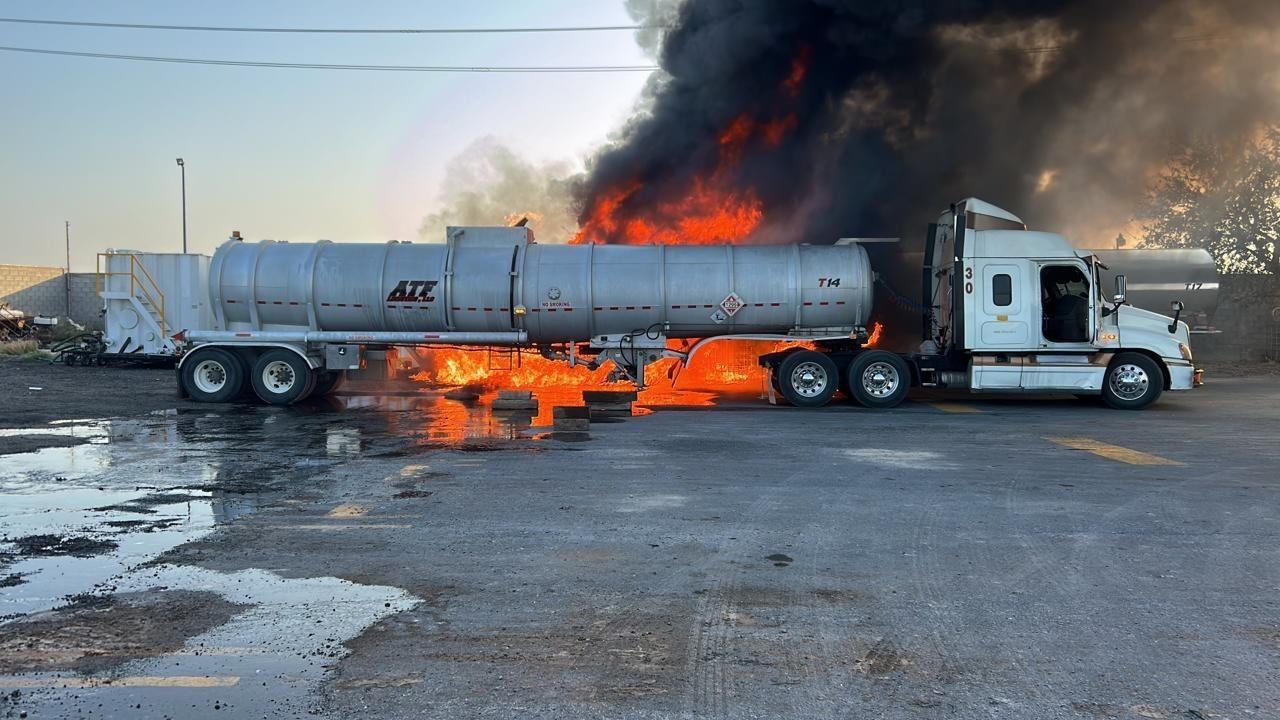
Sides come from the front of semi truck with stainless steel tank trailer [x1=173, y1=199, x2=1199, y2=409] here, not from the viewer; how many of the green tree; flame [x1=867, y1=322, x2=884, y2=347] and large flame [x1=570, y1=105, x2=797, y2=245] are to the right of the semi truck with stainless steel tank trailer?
0

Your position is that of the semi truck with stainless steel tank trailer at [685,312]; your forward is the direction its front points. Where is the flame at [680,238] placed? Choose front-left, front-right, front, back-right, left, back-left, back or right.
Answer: left

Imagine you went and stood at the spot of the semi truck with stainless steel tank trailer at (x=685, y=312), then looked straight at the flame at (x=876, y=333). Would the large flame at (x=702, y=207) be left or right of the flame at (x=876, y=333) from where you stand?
left

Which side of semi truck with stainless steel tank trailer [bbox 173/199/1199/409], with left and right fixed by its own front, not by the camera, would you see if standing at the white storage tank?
back

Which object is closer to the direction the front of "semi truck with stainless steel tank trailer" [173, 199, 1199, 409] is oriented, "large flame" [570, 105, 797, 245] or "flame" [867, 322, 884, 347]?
the flame

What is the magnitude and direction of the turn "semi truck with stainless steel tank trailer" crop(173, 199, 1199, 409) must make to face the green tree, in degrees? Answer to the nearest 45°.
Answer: approximately 45° to its left

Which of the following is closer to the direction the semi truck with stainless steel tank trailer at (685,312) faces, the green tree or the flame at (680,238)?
the green tree

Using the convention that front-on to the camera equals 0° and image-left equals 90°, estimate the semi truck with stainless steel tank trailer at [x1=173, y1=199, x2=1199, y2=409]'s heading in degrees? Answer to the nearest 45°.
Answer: approximately 270°

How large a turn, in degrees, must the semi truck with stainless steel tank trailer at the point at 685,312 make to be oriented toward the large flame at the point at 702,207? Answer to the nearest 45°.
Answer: approximately 90° to its left

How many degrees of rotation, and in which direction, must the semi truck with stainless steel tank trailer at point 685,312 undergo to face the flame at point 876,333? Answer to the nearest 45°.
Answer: approximately 45° to its left
